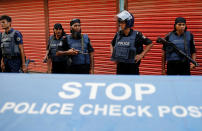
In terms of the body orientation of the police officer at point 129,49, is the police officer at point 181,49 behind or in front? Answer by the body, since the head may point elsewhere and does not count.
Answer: behind

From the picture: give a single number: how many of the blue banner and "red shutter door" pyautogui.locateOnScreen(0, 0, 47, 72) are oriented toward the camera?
2

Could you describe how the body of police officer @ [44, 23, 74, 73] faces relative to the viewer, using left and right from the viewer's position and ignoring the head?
facing the viewer

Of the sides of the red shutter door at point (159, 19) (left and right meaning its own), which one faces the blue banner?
front

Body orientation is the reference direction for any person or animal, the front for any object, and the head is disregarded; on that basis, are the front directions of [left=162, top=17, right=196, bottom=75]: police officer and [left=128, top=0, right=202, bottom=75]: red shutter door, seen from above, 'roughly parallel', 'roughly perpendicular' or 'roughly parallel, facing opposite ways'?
roughly parallel

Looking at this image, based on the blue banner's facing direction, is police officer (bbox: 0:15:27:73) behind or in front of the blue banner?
behind

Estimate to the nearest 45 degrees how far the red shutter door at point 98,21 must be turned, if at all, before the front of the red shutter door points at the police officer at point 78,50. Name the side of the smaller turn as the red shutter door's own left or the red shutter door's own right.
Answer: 0° — it already faces them

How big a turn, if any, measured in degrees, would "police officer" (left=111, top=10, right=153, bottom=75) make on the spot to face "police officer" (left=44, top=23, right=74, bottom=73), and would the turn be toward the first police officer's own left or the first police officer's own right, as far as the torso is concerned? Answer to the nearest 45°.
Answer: approximately 90° to the first police officer's own right

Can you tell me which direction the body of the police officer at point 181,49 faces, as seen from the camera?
toward the camera

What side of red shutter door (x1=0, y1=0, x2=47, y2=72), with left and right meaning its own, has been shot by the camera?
front
